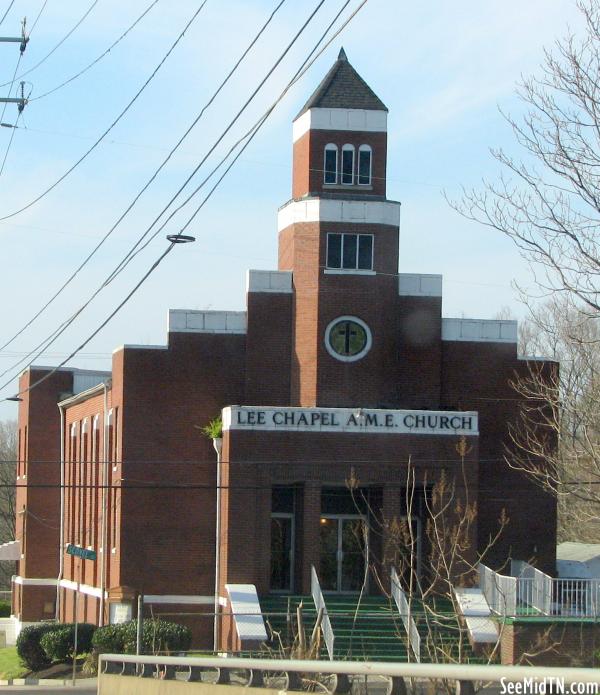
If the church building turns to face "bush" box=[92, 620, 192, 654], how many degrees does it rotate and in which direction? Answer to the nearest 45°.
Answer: approximately 45° to its right

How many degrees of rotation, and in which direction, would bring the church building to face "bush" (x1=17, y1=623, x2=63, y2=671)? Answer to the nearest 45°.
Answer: approximately 90° to its right

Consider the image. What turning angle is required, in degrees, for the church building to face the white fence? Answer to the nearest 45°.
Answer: approximately 45° to its left

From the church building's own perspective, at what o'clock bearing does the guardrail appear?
The guardrail is roughly at 12 o'clock from the church building.

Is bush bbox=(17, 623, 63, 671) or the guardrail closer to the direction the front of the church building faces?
the guardrail

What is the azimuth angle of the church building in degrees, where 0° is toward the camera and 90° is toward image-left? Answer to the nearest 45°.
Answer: approximately 0°
